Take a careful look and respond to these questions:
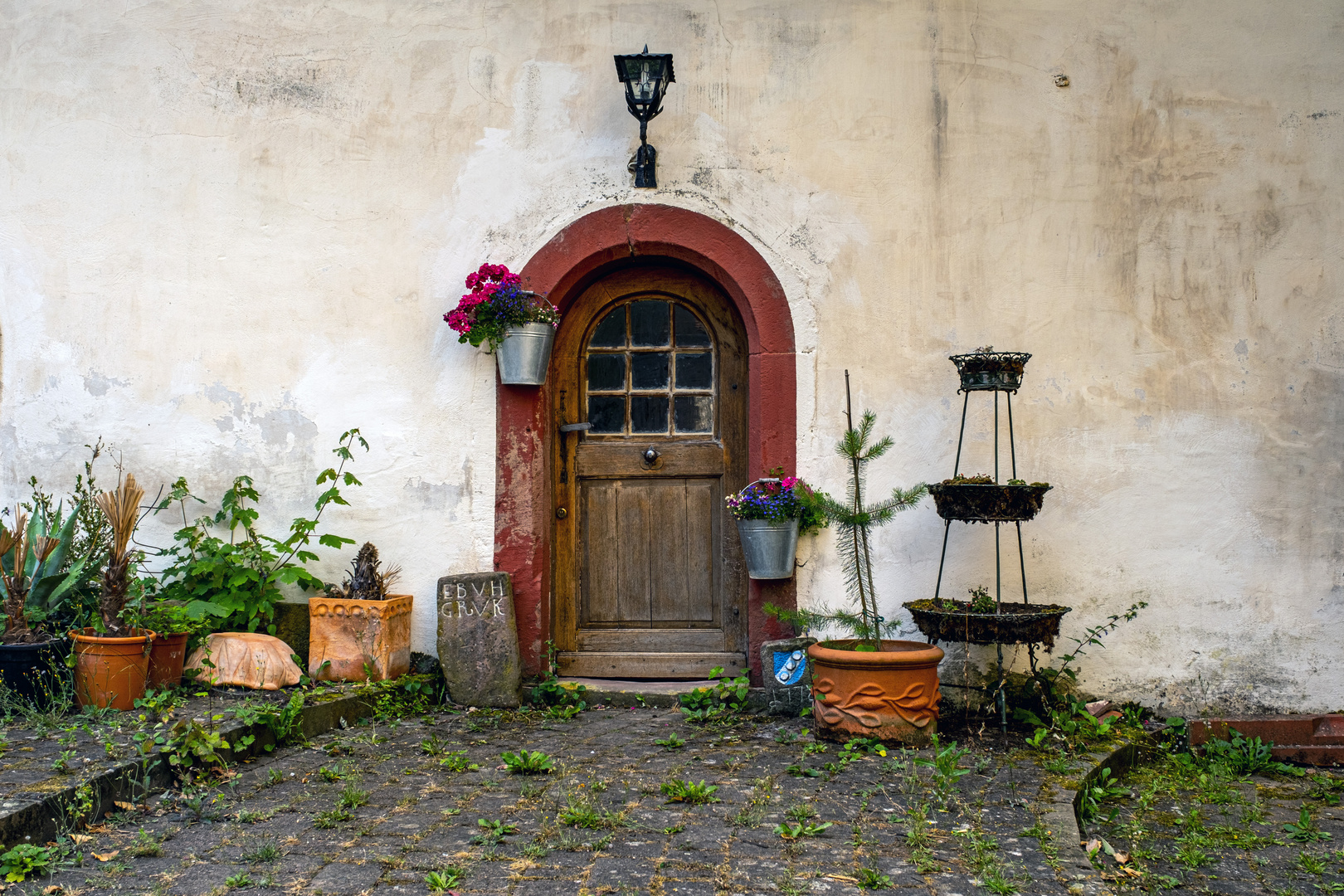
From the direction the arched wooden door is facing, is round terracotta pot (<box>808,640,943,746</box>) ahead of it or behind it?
ahead

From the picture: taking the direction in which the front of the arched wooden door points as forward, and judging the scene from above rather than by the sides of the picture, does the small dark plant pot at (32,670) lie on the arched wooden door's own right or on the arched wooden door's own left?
on the arched wooden door's own right

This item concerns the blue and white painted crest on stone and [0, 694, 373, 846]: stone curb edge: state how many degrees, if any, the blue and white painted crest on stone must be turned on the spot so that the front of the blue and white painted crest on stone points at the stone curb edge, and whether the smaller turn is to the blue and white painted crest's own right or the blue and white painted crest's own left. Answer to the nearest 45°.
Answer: approximately 45° to the blue and white painted crest's own right

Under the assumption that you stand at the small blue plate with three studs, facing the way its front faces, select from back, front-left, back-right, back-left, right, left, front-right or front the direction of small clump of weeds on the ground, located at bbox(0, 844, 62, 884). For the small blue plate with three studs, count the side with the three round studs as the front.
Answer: front-right

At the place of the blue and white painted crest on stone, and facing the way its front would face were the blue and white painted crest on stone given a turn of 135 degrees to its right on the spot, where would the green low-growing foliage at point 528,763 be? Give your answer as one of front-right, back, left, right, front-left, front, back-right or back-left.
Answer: left

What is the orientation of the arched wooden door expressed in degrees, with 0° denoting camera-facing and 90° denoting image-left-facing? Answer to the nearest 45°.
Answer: approximately 0°

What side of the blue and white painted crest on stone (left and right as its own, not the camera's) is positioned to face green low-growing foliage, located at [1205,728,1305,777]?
left

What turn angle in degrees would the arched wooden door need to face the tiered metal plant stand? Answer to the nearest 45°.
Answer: approximately 45° to its left

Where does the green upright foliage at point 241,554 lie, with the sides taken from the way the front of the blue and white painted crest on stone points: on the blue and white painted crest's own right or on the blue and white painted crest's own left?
on the blue and white painted crest's own right

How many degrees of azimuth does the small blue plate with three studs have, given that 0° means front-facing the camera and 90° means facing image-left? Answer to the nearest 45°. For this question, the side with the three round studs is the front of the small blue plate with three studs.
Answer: approximately 0°

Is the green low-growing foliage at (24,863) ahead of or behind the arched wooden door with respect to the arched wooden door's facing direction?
ahead

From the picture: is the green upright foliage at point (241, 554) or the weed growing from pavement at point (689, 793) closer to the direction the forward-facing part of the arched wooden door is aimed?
the weed growing from pavement

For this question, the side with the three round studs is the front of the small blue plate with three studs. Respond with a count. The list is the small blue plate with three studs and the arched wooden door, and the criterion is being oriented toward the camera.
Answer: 2

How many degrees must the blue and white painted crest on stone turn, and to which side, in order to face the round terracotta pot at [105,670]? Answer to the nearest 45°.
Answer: approximately 90° to its right
